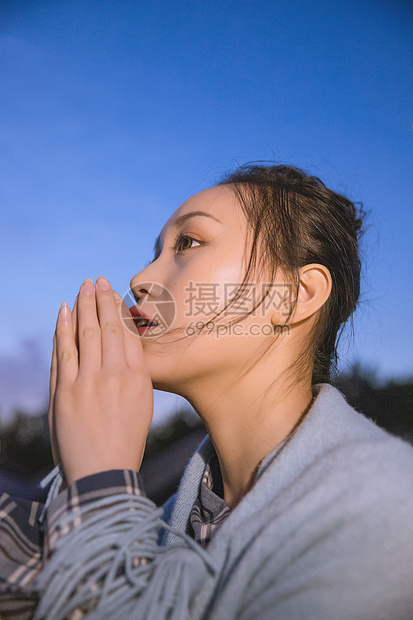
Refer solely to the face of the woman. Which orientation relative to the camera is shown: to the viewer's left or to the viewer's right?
to the viewer's left

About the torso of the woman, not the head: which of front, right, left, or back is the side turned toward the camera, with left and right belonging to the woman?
left
